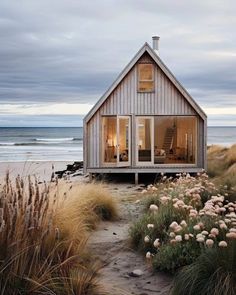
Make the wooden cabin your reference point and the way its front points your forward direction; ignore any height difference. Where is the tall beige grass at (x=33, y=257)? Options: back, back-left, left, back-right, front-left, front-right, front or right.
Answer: front

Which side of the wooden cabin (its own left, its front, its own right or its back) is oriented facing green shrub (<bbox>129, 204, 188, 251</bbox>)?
front

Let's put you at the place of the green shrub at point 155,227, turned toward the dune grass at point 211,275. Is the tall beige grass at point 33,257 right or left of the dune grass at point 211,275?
right

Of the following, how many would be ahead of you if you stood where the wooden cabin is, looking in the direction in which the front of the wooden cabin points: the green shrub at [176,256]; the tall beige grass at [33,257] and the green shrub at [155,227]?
3

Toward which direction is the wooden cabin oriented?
toward the camera

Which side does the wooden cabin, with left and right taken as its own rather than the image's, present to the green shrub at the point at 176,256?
front

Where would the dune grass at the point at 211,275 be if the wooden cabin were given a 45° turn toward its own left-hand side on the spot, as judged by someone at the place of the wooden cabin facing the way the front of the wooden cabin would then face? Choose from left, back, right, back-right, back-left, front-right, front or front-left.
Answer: front-right
